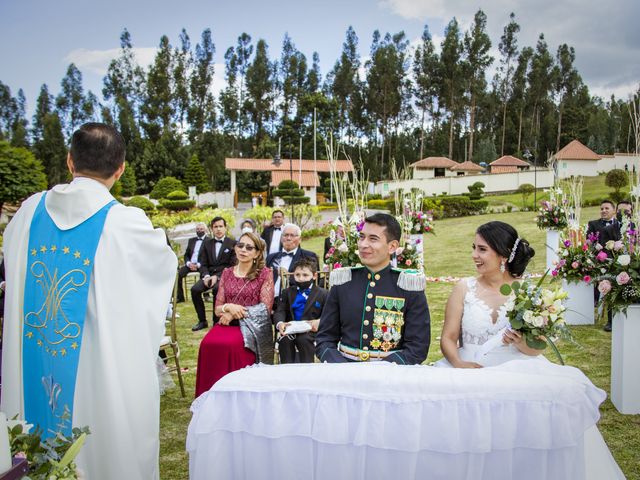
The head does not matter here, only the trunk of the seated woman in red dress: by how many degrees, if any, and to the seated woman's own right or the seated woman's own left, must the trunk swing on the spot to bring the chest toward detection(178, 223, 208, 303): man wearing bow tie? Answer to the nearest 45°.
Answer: approximately 135° to the seated woman's own right

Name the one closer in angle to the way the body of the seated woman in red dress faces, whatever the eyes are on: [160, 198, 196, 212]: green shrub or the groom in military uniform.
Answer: the groom in military uniform

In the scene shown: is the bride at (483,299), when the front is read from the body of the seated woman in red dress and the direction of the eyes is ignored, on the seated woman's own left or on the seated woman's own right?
on the seated woman's own left

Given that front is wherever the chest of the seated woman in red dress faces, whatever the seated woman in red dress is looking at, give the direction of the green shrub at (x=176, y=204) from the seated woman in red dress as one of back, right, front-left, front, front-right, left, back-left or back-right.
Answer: back-right

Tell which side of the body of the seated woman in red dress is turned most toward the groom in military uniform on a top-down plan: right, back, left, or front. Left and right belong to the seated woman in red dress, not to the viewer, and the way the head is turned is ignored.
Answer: left

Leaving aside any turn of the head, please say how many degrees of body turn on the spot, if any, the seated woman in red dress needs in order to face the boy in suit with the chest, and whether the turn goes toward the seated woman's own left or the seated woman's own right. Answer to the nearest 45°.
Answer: approximately 135° to the seated woman's own left

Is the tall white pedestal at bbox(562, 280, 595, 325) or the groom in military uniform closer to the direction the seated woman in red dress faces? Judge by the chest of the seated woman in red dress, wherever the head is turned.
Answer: the groom in military uniform

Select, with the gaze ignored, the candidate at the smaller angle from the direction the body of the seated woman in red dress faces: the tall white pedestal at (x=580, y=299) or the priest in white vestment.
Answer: the priest in white vestment

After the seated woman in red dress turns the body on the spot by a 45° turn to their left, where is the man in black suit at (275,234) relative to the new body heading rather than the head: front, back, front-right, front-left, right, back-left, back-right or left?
back

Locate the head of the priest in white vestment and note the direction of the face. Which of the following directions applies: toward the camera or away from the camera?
away from the camera

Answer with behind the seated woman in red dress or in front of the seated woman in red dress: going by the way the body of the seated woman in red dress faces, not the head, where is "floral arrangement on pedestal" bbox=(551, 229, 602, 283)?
behind

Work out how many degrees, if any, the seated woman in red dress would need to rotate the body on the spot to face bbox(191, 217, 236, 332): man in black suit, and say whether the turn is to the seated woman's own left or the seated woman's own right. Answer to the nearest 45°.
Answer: approximately 135° to the seated woman's own right

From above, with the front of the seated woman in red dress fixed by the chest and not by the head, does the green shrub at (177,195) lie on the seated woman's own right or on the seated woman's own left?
on the seated woman's own right

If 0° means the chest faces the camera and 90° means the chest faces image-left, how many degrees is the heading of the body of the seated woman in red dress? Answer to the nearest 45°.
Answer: approximately 45°
